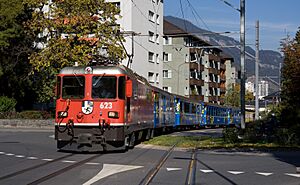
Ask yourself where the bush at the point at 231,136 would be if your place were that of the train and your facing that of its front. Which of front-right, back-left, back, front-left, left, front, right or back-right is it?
back

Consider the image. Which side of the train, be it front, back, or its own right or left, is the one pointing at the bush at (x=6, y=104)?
right

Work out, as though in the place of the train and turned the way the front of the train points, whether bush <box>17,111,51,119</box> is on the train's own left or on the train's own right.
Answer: on the train's own right

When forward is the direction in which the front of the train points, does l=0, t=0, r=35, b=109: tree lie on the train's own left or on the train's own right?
on the train's own right

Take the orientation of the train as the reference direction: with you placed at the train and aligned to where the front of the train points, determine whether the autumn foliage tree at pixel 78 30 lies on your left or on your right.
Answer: on your right

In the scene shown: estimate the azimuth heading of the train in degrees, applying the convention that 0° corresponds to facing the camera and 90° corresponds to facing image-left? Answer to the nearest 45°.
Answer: approximately 45°
